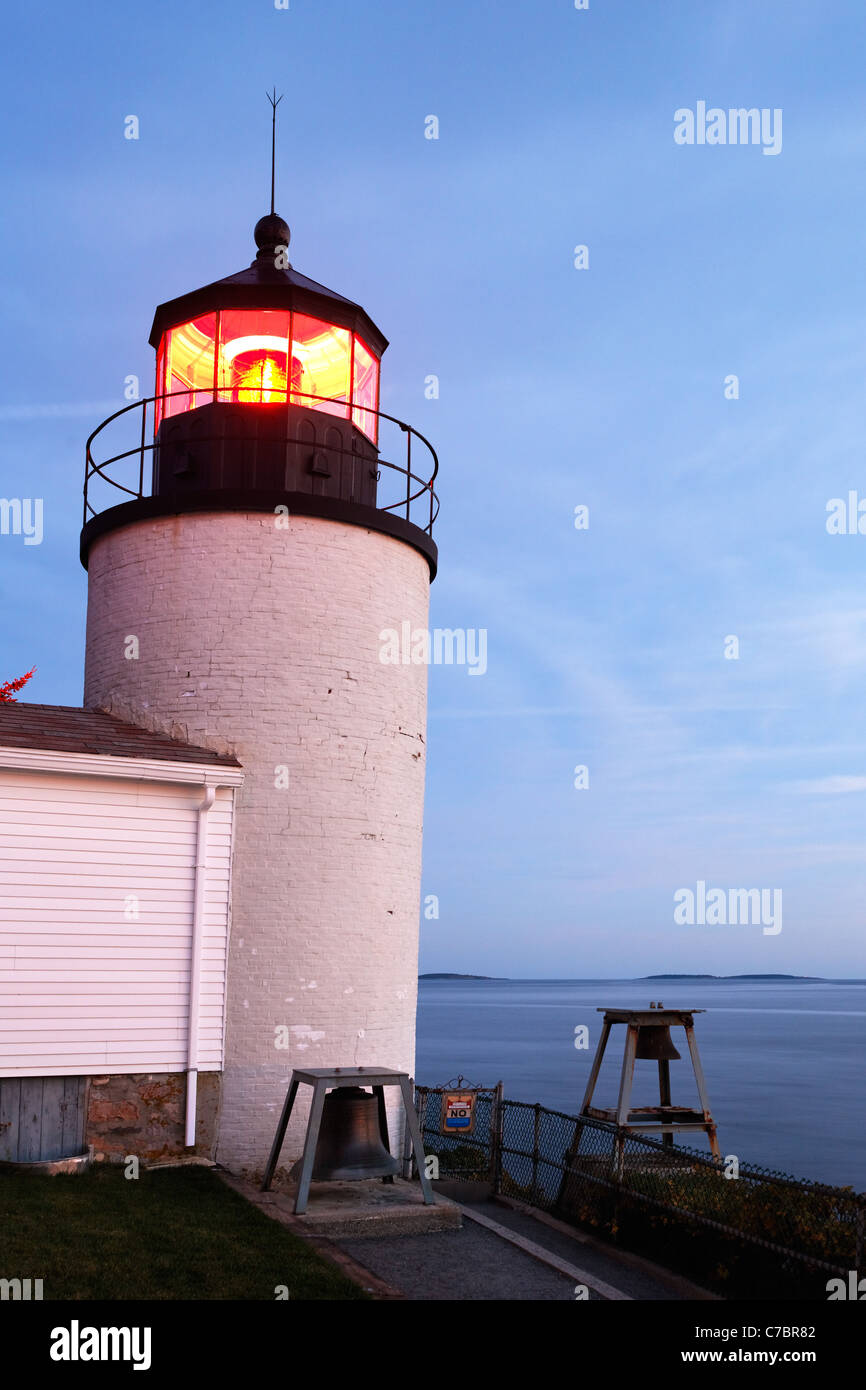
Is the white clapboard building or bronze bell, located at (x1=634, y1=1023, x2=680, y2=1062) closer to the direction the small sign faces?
the white clapboard building

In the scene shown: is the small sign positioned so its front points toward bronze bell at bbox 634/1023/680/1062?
no

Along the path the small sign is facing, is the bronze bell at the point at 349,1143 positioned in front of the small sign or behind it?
in front

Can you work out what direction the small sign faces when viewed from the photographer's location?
facing the viewer

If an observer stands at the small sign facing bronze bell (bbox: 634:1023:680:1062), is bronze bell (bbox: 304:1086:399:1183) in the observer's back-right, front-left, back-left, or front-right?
back-right
